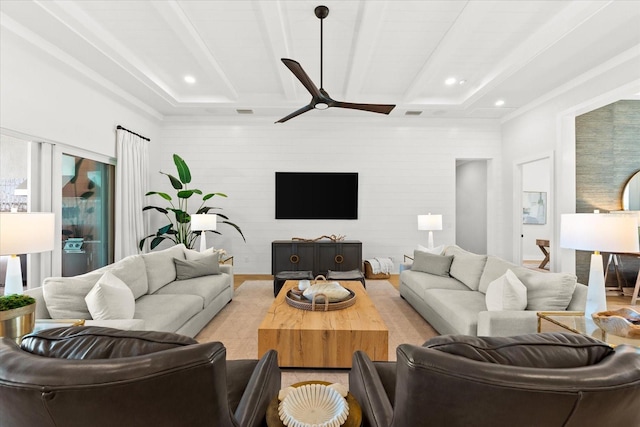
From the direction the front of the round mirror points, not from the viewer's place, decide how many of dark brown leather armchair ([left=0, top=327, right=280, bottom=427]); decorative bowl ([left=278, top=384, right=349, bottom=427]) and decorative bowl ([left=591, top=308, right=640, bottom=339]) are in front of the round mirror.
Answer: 3

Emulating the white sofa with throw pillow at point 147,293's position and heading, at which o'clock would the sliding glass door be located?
The sliding glass door is roughly at 7 o'clock from the white sofa with throw pillow.

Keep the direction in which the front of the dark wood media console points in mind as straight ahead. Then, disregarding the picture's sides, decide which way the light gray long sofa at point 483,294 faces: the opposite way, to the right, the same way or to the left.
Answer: to the right

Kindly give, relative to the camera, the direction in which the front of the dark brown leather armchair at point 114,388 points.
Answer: facing away from the viewer and to the right of the viewer

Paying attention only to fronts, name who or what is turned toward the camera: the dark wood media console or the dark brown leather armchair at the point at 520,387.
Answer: the dark wood media console

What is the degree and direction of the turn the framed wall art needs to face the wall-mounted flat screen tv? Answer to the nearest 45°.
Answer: approximately 45° to its right

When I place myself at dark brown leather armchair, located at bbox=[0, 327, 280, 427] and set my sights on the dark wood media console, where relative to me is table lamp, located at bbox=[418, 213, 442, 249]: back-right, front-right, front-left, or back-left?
front-right

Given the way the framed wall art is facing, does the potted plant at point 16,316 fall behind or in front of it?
in front

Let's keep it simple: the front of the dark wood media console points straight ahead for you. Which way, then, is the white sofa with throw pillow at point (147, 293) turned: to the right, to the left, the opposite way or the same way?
to the left

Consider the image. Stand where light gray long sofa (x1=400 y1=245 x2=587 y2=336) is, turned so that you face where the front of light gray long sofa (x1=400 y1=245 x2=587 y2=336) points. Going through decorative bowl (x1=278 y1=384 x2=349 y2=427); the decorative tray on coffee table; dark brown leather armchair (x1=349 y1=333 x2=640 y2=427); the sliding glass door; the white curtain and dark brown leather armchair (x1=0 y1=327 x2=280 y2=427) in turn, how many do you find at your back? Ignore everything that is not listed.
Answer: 0

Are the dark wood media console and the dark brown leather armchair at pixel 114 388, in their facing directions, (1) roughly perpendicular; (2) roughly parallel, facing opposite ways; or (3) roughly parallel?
roughly parallel, facing opposite ways

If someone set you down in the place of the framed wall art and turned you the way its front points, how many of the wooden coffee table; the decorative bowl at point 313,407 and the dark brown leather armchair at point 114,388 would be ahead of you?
3

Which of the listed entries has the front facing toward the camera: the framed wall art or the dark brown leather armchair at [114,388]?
the framed wall art

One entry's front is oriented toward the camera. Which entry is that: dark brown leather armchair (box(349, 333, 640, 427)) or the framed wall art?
the framed wall art

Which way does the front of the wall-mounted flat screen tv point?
toward the camera

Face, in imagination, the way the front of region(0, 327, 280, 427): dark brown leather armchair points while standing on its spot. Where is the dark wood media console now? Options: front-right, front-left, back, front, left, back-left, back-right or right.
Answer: front

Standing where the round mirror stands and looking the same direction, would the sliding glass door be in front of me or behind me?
in front

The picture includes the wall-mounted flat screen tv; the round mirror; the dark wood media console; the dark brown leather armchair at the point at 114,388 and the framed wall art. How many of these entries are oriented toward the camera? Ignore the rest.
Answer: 4

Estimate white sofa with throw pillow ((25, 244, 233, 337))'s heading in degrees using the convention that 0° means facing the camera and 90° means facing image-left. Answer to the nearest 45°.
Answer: approximately 315°
